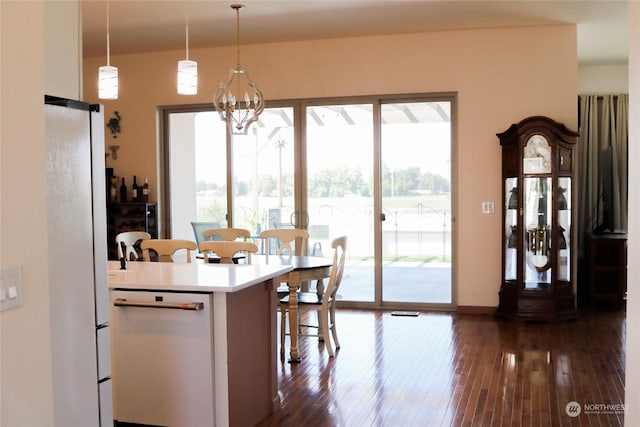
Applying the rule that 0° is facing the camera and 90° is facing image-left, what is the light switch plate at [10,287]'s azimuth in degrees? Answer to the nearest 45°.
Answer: approximately 315°

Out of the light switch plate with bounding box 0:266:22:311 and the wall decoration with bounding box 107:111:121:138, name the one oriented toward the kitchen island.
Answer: the wall decoration

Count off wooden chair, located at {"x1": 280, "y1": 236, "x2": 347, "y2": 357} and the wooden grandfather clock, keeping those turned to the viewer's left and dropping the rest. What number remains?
1

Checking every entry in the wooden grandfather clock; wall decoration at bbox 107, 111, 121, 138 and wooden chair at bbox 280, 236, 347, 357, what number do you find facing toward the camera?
2

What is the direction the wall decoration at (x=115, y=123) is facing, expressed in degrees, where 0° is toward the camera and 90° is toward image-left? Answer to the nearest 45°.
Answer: approximately 0°

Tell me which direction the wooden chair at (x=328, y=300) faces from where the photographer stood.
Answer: facing to the left of the viewer

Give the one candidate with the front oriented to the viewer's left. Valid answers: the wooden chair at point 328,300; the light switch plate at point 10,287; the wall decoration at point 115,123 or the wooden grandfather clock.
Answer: the wooden chair

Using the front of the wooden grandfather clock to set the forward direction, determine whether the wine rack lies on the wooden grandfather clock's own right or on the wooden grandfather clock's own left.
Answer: on the wooden grandfather clock's own right
